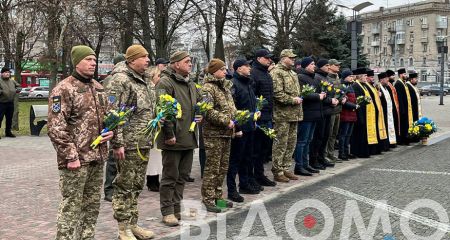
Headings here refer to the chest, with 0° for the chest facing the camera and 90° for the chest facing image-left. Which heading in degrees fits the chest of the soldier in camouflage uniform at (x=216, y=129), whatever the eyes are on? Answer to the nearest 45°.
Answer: approximately 270°

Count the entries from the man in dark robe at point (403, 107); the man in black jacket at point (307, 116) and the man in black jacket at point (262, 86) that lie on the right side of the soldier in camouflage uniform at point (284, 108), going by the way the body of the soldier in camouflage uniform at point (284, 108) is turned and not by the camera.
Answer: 1

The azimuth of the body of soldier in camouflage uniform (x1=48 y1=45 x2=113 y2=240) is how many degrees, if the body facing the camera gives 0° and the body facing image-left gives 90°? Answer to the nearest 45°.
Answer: approximately 315°

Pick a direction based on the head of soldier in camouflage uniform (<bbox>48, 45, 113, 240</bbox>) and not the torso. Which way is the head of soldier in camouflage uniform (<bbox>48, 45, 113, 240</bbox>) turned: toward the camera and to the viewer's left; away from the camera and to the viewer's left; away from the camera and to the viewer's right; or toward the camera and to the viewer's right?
toward the camera and to the viewer's right

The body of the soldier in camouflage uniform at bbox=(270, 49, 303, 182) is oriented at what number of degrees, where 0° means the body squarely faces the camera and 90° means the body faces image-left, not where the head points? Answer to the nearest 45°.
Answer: approximately 315°

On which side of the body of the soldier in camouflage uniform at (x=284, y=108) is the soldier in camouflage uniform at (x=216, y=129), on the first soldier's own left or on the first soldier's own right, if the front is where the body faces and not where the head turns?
on the first soldier's own right

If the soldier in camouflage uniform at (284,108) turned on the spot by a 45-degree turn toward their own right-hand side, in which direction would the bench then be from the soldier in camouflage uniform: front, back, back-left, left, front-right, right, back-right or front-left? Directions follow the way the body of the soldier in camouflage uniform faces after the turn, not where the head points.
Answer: back-right

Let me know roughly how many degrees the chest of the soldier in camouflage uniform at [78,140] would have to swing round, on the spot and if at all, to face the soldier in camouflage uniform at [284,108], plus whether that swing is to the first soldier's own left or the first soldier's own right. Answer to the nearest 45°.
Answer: approximately 90° to the first soldier's own left

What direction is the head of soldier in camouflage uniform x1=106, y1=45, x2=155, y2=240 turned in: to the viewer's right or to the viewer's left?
to the viewer's right

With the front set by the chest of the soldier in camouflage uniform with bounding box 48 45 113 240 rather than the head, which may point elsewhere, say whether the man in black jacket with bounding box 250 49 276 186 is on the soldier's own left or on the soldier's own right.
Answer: on the soldier's own left

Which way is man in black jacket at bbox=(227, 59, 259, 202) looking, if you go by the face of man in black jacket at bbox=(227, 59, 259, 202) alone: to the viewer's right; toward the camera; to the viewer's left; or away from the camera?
to the viewer's right

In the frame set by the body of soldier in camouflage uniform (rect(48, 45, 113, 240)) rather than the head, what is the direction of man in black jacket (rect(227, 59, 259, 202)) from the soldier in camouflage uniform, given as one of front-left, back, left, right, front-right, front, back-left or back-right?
left
